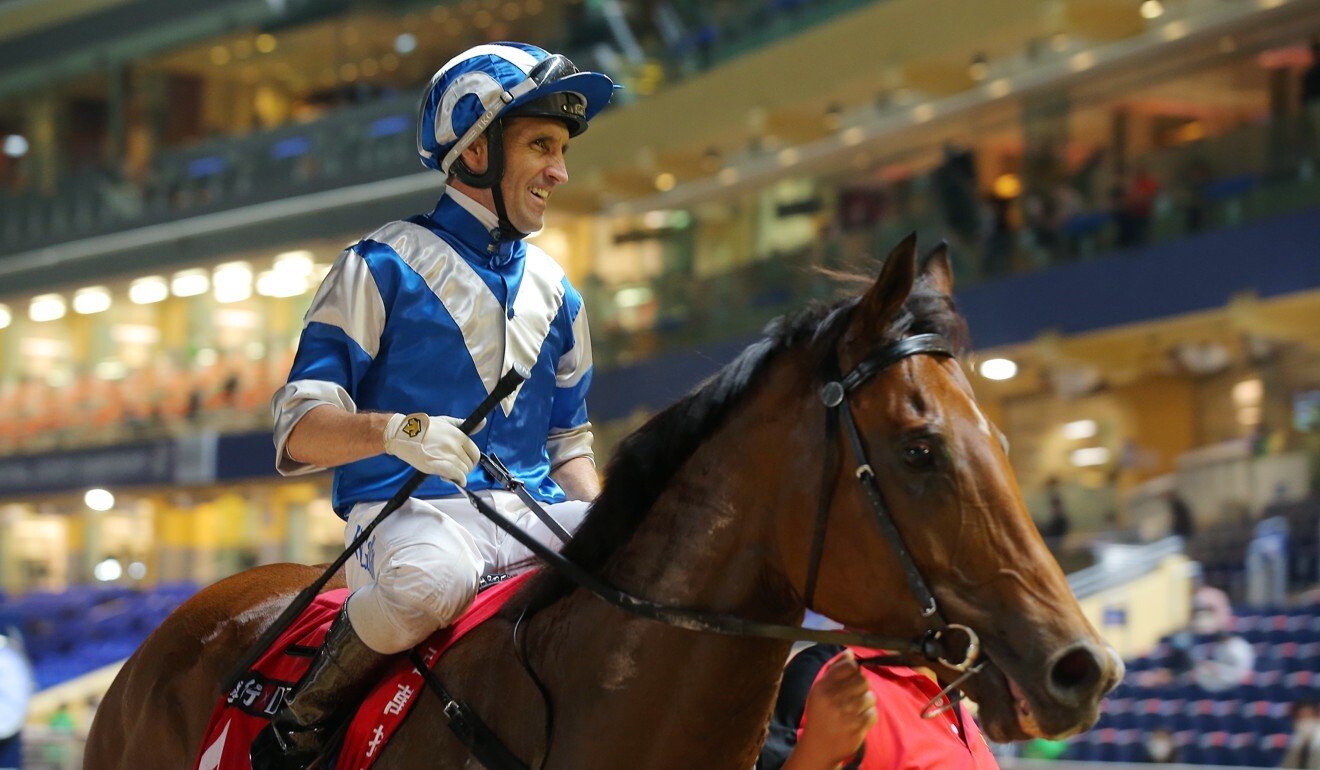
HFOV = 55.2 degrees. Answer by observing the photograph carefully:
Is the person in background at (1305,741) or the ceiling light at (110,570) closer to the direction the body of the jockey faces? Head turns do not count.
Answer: the person in background

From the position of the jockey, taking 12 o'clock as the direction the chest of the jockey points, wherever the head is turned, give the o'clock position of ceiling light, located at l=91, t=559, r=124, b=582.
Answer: The ceiling light is roughly at 7 o'clock from the jockey.

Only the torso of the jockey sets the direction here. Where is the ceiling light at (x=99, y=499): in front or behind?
behind

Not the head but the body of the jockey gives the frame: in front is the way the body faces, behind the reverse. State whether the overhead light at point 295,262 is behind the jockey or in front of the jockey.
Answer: behind

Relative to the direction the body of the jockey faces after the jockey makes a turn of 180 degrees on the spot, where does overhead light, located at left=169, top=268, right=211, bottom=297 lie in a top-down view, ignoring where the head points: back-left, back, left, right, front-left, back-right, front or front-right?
front-right

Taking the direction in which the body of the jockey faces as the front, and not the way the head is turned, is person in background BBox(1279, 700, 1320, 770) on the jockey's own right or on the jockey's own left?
on the jockey's own left

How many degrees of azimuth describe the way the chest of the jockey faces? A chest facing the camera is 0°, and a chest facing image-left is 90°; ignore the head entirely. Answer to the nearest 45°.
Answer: approximately 315°

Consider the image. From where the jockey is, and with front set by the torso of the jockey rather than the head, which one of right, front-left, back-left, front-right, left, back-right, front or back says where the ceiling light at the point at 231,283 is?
back-left

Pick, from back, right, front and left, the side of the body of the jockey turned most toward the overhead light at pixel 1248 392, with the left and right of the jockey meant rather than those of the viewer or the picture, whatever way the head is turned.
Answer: left

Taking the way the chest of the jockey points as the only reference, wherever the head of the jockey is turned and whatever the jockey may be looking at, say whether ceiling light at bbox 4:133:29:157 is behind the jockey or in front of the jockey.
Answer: behind

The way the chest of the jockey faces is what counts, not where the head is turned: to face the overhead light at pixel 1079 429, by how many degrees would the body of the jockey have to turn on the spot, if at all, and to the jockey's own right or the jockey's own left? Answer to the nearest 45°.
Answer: approximately 90° to the jockey's own left

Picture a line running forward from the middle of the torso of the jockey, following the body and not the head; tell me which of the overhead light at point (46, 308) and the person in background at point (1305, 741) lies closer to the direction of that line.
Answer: the person in background
